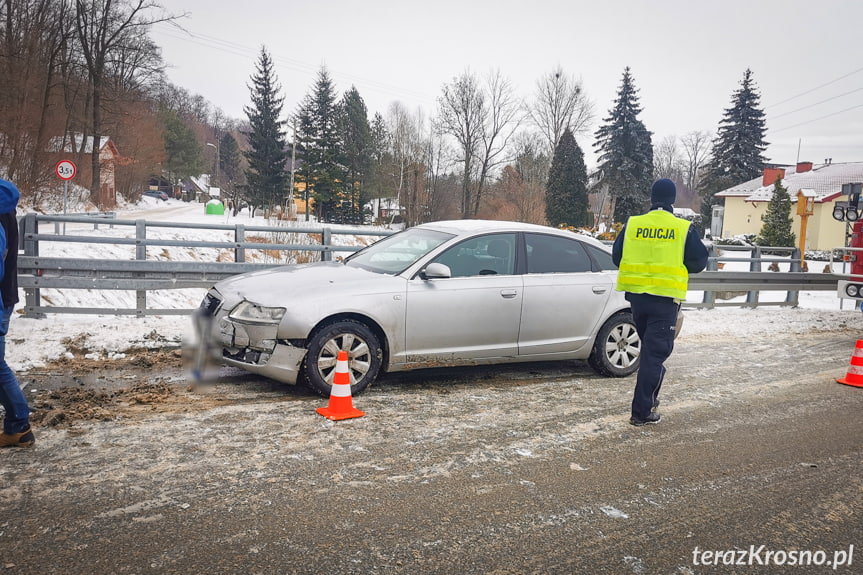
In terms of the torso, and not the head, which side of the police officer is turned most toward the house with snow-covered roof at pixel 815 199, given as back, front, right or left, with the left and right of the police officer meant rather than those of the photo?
front

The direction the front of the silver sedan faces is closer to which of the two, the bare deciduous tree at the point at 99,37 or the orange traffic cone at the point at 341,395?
the orange traffic cone

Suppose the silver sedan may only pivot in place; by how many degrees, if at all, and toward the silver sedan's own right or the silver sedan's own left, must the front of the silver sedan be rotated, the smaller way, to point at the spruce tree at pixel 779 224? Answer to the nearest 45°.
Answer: approximately 180°

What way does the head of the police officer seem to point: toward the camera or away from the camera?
away from the camera

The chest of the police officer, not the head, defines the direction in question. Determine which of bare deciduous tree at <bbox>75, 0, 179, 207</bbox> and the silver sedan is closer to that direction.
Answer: the bare deciduous tree

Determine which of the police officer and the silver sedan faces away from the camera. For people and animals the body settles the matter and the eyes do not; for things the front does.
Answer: the police officer

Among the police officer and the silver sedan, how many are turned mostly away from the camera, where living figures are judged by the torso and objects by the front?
1

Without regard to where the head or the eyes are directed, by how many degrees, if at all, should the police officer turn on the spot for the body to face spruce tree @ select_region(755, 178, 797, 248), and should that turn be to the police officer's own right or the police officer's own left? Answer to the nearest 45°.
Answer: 0° — they already face it

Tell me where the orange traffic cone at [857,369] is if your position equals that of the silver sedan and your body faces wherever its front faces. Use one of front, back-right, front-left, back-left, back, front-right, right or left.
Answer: back-left

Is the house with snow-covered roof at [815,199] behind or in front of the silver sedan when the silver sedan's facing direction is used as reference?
behind

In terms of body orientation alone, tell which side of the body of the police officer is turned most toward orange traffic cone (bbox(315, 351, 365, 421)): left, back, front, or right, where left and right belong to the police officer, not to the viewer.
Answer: left

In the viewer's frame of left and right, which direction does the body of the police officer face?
facing away from the viewer

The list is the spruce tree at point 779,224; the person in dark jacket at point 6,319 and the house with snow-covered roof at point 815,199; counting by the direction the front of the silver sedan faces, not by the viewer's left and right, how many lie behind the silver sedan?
2
